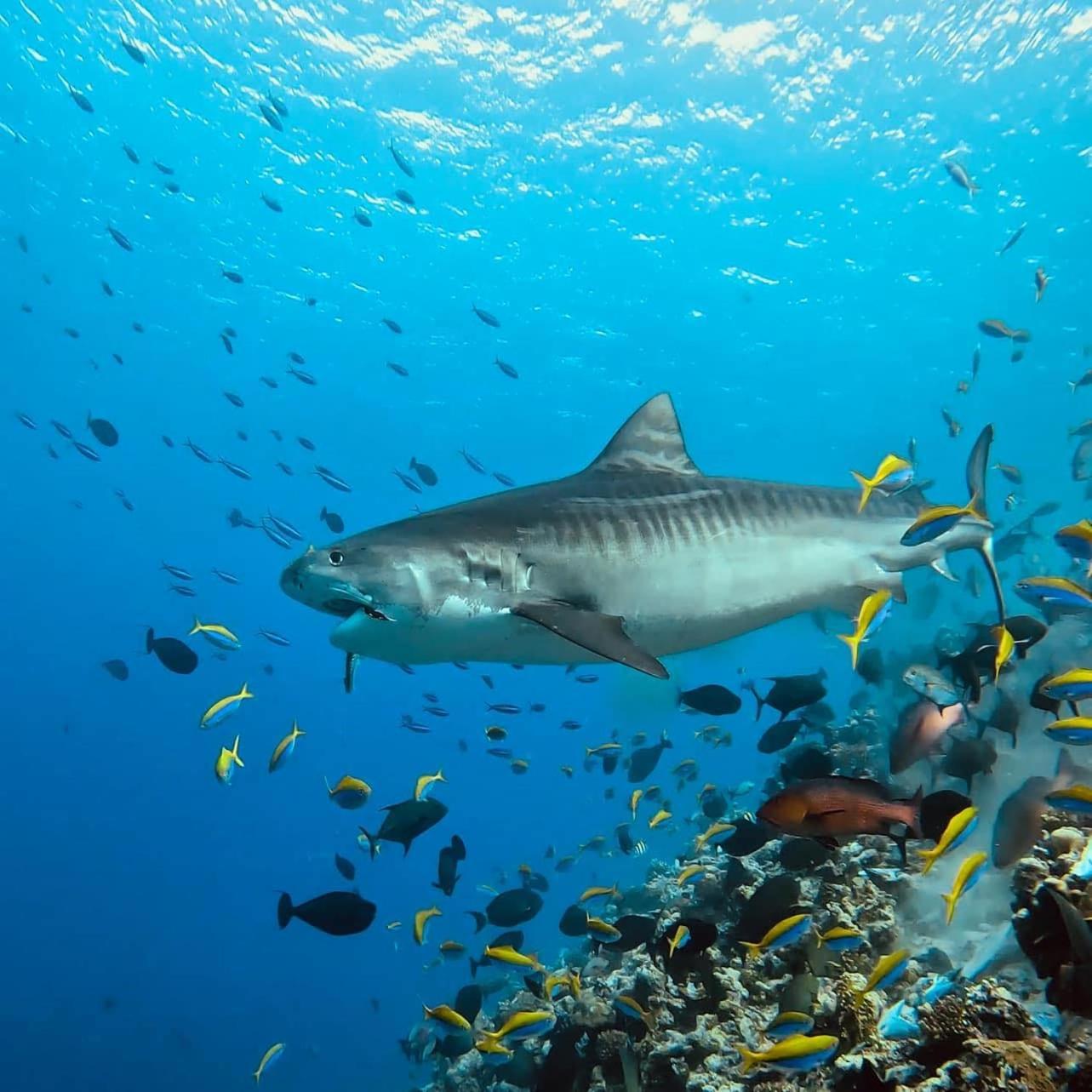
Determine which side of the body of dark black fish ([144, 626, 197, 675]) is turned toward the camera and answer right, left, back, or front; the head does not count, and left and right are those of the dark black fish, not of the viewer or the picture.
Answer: right

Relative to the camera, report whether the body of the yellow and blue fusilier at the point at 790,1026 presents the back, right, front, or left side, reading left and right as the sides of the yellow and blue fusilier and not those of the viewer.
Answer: right

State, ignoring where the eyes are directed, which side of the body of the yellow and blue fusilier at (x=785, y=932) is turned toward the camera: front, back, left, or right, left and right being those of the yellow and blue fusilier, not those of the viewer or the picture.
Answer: right

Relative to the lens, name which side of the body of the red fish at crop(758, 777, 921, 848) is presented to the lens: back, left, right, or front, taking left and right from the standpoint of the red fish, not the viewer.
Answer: left

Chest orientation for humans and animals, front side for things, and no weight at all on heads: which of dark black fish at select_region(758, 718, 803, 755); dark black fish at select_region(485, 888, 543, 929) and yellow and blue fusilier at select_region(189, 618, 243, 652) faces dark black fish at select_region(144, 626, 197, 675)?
dark black fish at select_region(758, 718, 803, 755)

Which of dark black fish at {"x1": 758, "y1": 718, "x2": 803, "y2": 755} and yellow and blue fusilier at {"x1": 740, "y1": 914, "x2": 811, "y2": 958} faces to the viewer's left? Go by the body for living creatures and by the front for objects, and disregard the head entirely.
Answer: the dark black fish
